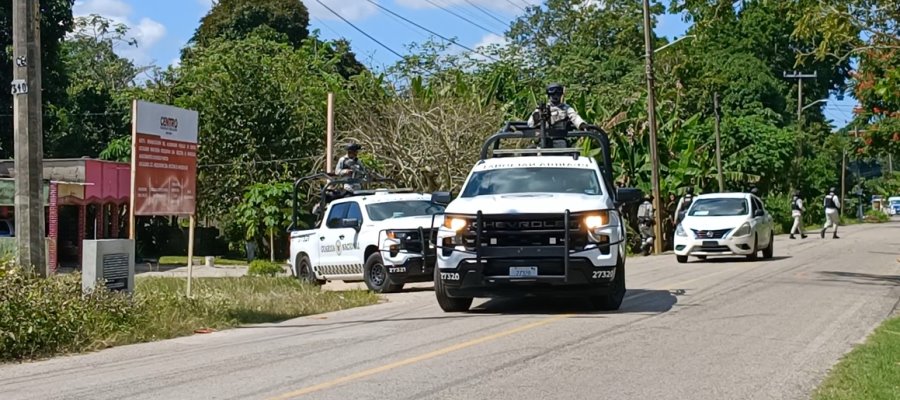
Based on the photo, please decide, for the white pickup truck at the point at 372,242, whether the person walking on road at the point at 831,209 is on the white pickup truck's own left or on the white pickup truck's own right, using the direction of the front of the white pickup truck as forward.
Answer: on the white pickup truck's own left

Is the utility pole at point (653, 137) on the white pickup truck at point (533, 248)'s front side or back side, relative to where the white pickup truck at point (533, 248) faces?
on the back side

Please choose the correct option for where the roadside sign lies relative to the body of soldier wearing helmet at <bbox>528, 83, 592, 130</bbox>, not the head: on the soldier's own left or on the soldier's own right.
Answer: on the soldier's own right

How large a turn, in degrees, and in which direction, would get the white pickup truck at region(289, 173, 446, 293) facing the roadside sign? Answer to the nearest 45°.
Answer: approximately 90° to its right

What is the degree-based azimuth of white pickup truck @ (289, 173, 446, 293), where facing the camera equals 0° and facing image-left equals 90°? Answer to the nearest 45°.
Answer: approximately 315°
